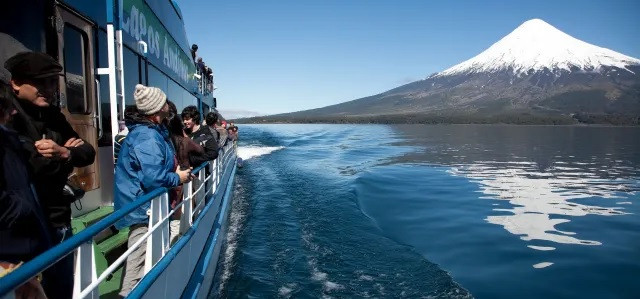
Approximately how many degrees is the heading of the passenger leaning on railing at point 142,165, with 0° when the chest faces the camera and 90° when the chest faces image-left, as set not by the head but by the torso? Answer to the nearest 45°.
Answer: approximately 225°

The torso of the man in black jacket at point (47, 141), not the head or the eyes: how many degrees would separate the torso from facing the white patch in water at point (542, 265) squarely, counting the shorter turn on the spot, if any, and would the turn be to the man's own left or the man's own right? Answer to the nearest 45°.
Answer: approximately 45° to the man's own left

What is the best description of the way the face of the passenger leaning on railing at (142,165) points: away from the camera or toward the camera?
away from the camera

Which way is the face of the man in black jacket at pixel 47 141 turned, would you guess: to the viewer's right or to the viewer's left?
to the viewer's right

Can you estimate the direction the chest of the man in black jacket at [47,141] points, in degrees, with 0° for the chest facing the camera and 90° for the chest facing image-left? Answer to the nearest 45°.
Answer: approximately 315°

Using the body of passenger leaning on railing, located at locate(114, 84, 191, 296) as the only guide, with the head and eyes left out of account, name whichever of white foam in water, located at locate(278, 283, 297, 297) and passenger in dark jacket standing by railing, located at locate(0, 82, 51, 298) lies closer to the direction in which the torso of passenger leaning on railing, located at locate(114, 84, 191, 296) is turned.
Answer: the white foam in water
